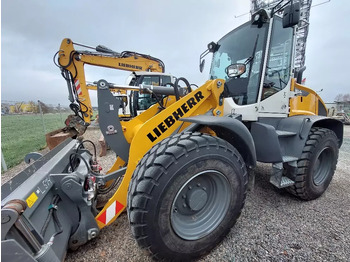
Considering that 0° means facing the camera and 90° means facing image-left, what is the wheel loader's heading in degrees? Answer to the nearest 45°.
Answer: approximately 45°
